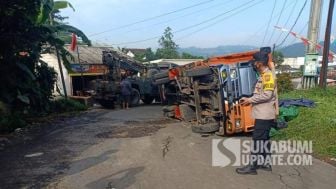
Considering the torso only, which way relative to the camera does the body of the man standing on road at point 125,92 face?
away from the camera

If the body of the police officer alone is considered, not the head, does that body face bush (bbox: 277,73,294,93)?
no

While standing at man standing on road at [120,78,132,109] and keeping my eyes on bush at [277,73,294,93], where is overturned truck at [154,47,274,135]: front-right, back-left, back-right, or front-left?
front-right

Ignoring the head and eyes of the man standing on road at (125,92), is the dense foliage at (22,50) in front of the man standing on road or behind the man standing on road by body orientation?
behind

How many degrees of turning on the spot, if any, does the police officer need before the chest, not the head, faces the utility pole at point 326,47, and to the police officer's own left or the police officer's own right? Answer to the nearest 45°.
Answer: approximately 90° to the police officer's own right

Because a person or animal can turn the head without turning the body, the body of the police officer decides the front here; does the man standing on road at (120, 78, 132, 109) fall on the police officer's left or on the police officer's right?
on the police officer's right

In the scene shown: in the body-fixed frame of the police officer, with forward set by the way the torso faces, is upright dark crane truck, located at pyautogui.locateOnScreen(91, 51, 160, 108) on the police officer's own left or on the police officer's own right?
on the police officer's own right

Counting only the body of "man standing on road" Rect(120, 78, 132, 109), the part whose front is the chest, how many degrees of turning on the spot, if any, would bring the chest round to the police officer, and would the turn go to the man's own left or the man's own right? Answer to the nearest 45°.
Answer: approximately 180°

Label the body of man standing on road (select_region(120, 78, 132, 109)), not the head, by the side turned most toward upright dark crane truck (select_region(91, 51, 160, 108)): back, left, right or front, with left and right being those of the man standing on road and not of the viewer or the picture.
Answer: front

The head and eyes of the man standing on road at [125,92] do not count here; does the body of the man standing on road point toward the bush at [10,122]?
no

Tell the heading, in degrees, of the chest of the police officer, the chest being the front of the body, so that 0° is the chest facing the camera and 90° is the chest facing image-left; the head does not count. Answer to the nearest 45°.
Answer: approximately 90°

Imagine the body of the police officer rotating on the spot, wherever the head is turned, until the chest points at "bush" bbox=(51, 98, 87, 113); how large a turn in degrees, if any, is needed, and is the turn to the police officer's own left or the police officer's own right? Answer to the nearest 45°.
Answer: approximately 45° to the police officer's own right
